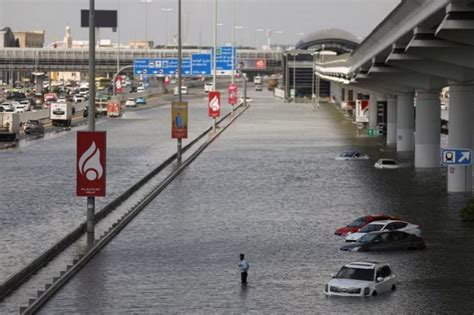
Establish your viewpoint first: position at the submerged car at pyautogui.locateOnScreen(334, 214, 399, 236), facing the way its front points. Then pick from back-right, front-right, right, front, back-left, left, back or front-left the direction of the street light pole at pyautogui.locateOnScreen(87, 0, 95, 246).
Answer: front-right

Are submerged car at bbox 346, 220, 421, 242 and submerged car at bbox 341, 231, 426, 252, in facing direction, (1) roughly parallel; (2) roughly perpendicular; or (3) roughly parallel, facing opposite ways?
roughly parallel

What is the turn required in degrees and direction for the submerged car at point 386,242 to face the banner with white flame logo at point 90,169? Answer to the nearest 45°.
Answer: approximately 45° to its right

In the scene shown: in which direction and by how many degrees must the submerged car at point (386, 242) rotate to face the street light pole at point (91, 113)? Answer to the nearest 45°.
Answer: approximately 45° to its right

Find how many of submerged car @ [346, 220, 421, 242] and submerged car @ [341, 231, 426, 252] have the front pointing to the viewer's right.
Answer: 0

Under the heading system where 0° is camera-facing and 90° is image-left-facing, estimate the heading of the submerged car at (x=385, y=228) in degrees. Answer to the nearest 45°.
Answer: approximately 45°

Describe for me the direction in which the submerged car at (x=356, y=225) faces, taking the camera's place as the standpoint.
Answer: facing the viewer and to the left of the viewer

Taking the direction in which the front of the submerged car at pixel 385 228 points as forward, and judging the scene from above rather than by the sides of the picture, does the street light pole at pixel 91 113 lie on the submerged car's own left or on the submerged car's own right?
on the submerged car's own right

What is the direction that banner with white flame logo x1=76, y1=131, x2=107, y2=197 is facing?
toward the camera

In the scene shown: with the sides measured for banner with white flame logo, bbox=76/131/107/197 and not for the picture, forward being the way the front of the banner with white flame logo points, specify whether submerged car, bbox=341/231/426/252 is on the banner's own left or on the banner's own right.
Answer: on the banner's own left

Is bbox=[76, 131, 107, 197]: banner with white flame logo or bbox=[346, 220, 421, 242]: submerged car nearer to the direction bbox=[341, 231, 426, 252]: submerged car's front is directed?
the banner with white flame logo

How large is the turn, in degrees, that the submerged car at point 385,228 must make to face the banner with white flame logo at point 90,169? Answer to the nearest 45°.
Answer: approximately 45° to its right
